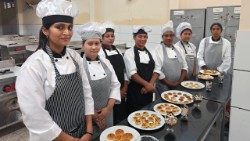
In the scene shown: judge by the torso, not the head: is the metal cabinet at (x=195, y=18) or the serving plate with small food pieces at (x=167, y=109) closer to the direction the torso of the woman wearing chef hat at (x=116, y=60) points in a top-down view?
the serving plate with small food pieces

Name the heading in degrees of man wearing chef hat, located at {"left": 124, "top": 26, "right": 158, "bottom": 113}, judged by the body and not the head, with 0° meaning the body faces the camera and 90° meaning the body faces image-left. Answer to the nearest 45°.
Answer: approximately 315°

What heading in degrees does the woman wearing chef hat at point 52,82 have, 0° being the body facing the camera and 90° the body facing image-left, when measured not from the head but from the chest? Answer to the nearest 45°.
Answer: approximately 315°

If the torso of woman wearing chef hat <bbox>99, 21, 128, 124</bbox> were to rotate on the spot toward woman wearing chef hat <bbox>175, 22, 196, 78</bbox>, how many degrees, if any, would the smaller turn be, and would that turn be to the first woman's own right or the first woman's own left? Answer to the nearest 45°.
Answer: approximately 90° to the first woman's own left

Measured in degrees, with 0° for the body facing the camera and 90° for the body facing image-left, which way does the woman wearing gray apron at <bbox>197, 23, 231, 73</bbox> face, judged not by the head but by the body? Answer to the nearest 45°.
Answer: approximately 0°

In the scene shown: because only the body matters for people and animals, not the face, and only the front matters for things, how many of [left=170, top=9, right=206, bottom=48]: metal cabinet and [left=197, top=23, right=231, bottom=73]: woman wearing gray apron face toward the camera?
2

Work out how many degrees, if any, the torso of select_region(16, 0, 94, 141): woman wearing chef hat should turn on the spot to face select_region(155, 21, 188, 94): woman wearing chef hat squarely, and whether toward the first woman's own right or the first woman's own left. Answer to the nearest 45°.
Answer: approximately 90° to the first woman's own left
